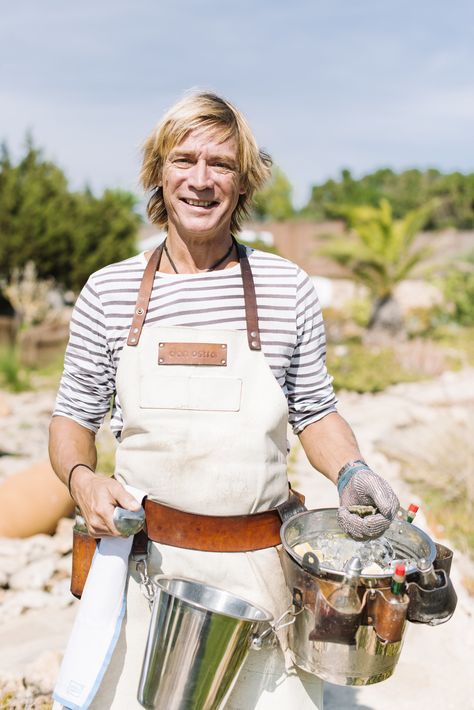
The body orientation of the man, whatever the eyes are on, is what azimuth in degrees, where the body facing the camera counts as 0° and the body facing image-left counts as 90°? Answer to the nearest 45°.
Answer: approximately 0°

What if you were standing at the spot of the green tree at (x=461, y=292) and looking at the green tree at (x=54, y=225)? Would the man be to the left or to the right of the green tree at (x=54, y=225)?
left

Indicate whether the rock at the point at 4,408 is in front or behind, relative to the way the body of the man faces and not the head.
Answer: behind

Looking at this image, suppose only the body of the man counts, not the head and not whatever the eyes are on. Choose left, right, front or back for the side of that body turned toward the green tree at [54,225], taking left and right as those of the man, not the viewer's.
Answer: back

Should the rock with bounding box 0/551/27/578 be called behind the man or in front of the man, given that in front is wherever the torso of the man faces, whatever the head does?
behind

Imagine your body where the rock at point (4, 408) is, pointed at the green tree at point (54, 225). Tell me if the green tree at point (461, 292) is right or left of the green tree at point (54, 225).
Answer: right

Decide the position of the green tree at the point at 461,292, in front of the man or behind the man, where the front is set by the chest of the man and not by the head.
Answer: behind
